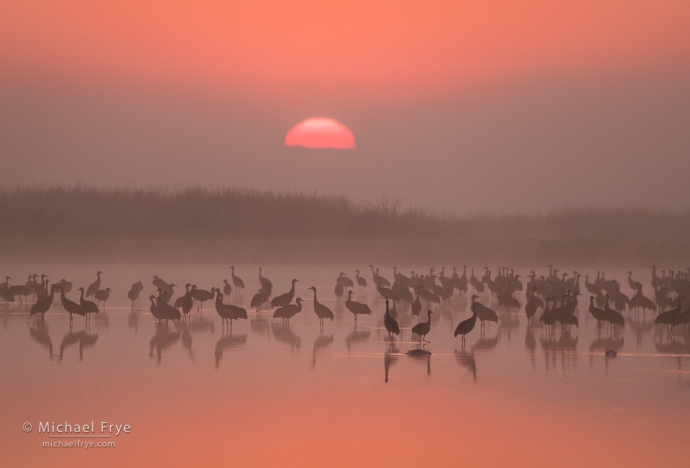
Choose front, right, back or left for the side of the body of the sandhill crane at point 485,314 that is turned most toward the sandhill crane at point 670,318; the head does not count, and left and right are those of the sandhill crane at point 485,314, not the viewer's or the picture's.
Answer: back

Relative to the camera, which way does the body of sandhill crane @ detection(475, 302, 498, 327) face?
to the viewer's left

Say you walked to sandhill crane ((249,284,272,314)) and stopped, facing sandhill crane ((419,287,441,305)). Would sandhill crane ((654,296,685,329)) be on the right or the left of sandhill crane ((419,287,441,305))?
right

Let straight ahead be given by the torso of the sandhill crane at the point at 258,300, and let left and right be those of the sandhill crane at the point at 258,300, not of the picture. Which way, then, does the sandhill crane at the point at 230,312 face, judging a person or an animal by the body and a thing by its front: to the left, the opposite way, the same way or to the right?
the opposite way

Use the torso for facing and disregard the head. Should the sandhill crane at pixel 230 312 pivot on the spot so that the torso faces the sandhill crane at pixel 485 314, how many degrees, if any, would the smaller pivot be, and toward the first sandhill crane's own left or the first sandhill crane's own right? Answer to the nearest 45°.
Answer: approximately 180°

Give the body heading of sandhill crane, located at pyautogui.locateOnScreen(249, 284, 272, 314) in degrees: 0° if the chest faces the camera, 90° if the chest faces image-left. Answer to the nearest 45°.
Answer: approximately 270°

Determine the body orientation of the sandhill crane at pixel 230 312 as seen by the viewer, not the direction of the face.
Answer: to the viewer's left

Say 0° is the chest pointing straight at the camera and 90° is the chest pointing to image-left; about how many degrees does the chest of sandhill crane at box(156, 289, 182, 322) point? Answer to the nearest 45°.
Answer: approximately 90°

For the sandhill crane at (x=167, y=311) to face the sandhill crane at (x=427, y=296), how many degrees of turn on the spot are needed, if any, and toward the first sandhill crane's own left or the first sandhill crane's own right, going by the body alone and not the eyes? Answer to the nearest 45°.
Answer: approximately 135° to the first sandhill crane's own right

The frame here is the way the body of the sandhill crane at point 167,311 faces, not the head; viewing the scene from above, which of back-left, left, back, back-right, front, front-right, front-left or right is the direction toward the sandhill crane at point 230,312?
back
